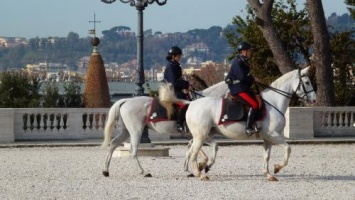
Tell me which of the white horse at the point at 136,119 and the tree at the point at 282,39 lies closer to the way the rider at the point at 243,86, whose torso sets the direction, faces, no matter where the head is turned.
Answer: the tree

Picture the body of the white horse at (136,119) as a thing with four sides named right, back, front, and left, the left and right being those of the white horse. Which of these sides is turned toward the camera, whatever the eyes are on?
right

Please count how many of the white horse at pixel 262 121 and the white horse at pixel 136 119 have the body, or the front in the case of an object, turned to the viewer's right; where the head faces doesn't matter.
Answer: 2

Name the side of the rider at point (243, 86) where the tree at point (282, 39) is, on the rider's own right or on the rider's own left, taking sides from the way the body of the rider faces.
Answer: on the rider's own left

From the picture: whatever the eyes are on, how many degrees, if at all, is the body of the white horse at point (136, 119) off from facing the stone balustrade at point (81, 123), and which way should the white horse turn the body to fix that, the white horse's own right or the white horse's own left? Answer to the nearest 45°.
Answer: approximately 90° to the white horse's own left

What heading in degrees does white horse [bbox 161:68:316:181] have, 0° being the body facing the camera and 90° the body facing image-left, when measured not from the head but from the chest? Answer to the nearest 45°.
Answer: approximately 270°

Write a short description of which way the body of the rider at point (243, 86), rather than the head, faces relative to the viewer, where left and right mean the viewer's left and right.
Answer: facing to the right of the viewer

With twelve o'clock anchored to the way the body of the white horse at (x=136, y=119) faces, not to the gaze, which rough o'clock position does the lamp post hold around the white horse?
The lamp post is roughly at 9 o'clock from the white horse.
